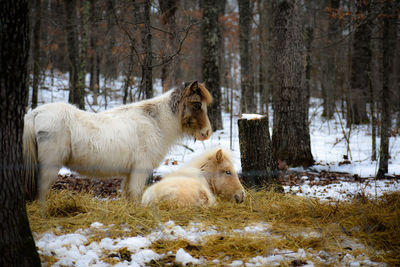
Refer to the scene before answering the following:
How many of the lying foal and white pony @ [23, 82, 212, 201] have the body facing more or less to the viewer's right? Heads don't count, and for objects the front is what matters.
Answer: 2

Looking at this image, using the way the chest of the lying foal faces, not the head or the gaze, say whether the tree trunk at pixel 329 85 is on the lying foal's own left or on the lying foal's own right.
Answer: on the lying foal's own left

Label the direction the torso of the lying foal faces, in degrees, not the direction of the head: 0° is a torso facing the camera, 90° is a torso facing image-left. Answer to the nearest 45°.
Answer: approximately 270°

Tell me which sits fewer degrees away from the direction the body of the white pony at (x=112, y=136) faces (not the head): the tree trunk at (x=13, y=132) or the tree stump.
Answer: the tree stump

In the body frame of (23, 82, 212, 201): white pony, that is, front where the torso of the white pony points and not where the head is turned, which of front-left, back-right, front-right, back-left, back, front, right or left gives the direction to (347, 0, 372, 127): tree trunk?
front-left

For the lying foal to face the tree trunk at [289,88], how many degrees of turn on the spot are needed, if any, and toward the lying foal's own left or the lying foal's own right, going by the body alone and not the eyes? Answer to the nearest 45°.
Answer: approximately 45° to the lying foal's own left

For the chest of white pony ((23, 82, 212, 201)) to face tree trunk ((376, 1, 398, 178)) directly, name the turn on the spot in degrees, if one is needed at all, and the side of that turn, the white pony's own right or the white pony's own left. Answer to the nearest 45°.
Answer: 0° — it already faces it

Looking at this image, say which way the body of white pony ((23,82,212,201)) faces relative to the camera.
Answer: to the viewer's right

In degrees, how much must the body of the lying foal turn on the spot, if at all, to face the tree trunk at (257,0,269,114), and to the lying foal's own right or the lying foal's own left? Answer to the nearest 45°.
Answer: approximately 90° to the lying foal's own left

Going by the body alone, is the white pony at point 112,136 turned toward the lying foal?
yes

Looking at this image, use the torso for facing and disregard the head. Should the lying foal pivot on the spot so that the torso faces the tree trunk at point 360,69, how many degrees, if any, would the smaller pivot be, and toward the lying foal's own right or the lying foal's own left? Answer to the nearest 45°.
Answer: approximately 45° to the lying foal's own left

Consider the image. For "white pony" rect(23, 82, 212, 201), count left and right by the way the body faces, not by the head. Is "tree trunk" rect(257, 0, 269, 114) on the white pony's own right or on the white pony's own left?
on the white pony's own left
